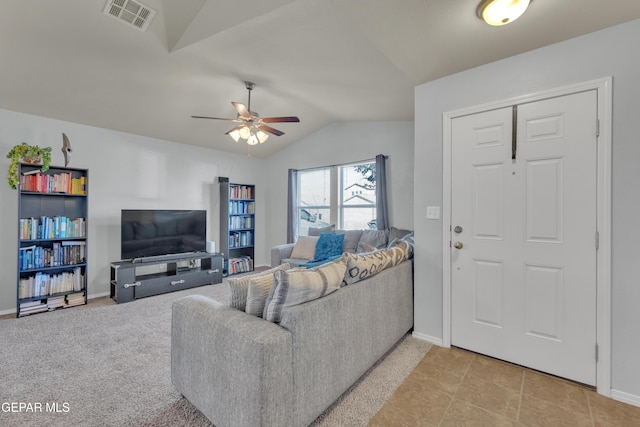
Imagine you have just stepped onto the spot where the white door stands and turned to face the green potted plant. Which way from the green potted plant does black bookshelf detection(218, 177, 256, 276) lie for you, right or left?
right

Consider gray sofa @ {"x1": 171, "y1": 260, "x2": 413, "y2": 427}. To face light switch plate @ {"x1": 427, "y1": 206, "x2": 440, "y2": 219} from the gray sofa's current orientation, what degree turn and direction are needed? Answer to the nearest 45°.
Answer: approximately 90° to its right

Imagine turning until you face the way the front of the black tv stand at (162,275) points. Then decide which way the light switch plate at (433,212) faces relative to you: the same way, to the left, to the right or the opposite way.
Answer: to the right

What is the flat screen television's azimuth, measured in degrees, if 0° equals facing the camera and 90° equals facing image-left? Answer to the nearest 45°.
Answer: approximately 315°

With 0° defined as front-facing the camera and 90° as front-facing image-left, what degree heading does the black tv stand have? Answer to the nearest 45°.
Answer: approximately 315°

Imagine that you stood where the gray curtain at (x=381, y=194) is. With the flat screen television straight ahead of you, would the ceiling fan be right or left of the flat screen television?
left

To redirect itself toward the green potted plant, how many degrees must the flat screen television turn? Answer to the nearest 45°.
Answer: approximately 135° to its right

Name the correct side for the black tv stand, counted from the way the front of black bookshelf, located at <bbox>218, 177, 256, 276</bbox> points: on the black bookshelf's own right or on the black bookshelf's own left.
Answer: on the black bookshelf's own right
